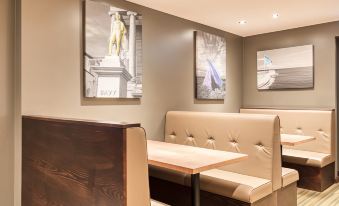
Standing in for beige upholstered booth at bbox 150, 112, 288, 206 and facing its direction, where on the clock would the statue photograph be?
The statue photograph is roughly at 2 o'clock from the beige upholstered booth.

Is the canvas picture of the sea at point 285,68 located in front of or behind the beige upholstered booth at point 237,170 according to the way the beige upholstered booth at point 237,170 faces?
behind

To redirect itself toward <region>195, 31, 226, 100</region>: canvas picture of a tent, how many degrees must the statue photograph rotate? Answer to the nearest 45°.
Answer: approximately 90° to its left

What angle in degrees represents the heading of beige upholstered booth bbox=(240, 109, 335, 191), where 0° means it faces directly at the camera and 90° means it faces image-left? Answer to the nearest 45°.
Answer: approximately 45°
